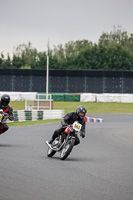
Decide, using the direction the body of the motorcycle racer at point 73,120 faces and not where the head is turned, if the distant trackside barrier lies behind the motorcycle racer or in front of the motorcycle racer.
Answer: behind

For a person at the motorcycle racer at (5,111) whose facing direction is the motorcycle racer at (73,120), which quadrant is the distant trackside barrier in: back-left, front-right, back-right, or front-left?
back-left
